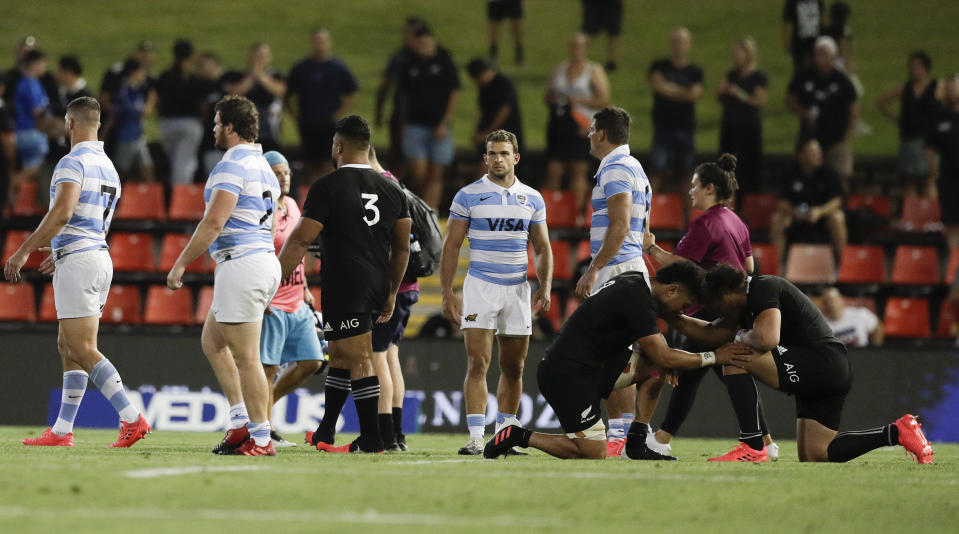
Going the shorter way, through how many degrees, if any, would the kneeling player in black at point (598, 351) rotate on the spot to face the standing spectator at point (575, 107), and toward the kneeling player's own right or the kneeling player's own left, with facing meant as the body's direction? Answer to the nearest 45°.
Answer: approximately 90° to the kneeling player's own left

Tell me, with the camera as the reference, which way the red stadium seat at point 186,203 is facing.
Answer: facing the viewer

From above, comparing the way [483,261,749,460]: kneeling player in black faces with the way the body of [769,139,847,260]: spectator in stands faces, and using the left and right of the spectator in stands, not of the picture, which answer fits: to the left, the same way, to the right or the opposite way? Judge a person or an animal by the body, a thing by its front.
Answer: to the left

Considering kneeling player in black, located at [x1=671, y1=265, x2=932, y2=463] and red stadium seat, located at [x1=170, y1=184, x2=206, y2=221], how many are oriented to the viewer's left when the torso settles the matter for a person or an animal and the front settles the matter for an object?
1

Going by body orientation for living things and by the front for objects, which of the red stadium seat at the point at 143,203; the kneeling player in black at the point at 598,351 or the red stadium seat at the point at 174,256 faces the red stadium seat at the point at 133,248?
the red stadium seat at the point at 143,203

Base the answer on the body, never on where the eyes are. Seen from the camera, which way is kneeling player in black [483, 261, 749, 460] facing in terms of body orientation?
to the viewer's right

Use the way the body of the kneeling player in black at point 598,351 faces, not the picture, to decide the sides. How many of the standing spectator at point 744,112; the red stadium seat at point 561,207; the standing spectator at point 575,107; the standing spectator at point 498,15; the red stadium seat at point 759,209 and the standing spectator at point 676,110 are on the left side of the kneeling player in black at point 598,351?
6

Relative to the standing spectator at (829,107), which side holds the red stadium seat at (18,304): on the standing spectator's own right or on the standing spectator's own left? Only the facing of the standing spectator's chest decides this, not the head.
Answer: on the standing spectator's own right

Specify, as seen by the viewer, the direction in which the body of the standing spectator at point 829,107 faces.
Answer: toward the camera

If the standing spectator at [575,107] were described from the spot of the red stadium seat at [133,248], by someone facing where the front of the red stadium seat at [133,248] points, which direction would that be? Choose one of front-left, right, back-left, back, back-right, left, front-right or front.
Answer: left

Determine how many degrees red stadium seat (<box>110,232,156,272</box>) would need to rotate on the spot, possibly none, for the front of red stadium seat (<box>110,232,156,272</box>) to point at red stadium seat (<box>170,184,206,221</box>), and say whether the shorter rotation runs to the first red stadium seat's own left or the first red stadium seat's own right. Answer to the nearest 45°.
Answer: approximately 135° to the first red stadium seat's own left

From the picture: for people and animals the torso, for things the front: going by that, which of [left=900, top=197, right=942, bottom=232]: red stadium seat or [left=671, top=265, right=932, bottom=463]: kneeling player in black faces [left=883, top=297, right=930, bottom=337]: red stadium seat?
[left=900, top=197, right=942, bottom=232]: red stadium seat

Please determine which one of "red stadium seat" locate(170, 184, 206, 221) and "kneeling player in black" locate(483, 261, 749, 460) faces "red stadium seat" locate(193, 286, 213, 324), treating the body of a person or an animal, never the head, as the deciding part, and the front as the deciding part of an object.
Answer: "red stadium seat" locate(170, 184, 206, 221)
